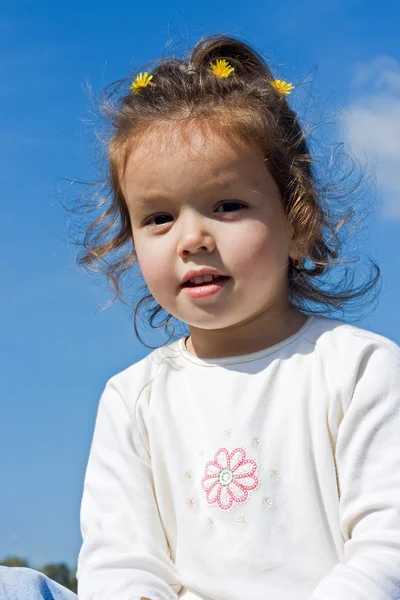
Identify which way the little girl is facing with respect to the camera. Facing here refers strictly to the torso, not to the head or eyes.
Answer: toward the camera
